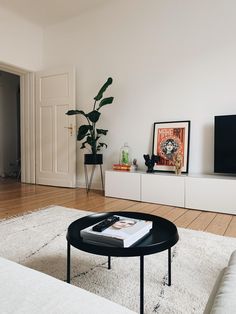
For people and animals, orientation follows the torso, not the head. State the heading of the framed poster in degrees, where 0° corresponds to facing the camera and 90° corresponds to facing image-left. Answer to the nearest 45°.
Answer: approximately 45°

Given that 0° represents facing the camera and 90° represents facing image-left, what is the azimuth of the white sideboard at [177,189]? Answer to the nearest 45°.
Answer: approximately 45°

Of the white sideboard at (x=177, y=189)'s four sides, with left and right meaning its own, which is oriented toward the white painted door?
right

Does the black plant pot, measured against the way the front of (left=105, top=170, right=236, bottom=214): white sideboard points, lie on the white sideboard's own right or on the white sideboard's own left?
on the white sideboard's own right
